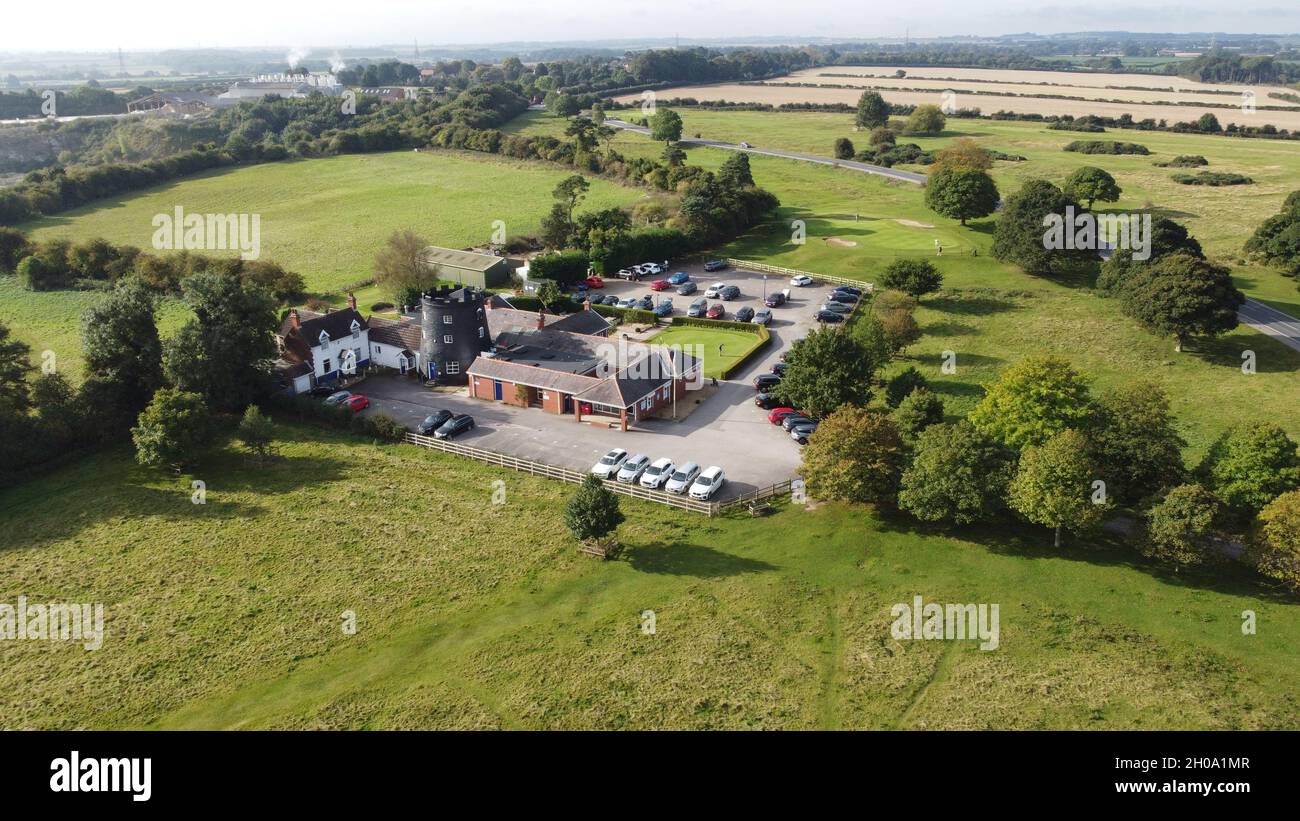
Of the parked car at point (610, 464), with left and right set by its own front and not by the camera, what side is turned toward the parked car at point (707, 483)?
left

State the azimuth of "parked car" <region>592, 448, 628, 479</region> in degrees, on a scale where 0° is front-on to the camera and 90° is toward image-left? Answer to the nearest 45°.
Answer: approximately 45°

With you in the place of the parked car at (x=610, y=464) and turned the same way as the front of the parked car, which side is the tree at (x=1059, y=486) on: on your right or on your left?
on your left

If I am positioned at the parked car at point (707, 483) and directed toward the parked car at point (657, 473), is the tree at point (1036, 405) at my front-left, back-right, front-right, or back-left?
back-right

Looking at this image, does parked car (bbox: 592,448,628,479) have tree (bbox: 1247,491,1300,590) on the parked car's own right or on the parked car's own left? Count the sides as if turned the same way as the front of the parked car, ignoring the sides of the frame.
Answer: on the parked car's own left

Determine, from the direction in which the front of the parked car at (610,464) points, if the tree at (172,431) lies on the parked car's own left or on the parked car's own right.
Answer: on the parked car's own right

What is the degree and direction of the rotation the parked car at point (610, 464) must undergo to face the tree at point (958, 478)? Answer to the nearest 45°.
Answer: approximately 90° to its left

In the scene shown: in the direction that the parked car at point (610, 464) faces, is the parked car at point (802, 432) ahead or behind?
behind

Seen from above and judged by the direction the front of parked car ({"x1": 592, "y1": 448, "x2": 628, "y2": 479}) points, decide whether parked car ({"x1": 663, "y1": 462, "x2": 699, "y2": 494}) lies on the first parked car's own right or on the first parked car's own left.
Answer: on the first parked car's own left

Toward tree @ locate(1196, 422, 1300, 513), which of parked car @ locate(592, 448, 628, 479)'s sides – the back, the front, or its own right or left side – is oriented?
left
